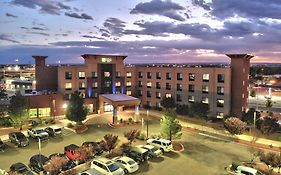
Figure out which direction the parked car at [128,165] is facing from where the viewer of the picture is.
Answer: facing away from the viewer and to the left of the viewer

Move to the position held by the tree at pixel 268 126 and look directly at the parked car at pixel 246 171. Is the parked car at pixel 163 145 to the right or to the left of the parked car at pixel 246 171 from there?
right

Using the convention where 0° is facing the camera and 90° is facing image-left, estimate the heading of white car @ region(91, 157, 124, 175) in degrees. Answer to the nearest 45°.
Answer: approximately 315°

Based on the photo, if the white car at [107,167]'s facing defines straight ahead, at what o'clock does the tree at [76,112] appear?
The tree is roughly at 7 o'clock from the white car.

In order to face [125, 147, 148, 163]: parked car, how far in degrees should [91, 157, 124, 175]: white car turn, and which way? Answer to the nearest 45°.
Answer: approximately 90° to its left
